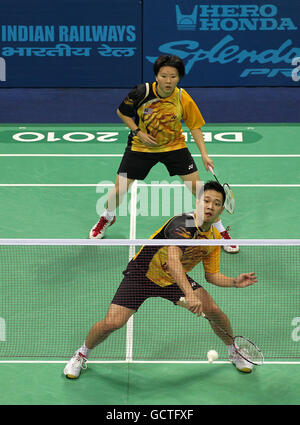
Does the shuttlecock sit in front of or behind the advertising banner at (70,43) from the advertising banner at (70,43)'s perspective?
in front

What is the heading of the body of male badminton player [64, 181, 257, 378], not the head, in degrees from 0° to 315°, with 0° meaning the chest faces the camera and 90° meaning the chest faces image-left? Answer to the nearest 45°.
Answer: approximately 315°

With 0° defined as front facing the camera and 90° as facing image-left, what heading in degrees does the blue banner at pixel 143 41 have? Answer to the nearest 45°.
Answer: approximately 0°

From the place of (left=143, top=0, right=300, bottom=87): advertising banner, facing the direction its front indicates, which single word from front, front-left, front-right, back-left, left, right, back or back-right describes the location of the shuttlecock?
front

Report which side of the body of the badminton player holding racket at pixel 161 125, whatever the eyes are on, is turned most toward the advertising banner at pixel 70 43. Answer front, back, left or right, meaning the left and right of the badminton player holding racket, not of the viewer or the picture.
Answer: back

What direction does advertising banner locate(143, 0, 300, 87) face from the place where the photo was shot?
facing the viewer

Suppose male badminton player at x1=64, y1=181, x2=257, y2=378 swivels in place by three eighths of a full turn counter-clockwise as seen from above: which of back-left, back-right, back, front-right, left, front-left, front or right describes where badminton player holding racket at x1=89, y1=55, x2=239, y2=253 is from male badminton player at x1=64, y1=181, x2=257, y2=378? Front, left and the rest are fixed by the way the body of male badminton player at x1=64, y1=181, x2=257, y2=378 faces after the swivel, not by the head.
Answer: front

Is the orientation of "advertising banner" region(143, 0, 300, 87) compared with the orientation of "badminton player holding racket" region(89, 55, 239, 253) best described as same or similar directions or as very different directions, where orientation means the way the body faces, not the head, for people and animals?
same or similar directions

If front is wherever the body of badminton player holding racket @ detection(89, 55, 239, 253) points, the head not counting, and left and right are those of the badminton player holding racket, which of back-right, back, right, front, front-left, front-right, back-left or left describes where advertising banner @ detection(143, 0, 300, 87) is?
back

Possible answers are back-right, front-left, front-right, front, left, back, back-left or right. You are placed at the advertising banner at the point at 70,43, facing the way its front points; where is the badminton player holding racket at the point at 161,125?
front

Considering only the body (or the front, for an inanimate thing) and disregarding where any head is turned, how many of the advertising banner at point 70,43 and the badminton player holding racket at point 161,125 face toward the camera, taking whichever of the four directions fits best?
2

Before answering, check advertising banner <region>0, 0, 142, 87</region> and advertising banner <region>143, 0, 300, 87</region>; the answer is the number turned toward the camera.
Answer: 2

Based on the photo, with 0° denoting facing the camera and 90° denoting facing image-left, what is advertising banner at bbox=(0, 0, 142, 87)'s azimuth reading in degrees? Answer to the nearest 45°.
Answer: approximately 0°

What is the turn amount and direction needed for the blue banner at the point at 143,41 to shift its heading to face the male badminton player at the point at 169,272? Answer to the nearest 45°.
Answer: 0° — it already faces them

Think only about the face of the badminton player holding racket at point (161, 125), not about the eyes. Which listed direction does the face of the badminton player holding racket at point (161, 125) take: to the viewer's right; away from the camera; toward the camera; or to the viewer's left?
toward the camera

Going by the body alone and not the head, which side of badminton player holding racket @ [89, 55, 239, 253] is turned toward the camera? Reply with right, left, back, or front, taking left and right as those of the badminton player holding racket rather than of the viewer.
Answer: front

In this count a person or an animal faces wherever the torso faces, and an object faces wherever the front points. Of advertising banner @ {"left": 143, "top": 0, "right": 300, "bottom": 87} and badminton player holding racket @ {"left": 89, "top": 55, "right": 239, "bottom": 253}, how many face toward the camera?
2
